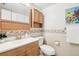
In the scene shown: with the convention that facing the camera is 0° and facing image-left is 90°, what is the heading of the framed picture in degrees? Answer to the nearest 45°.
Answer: approximately 45°

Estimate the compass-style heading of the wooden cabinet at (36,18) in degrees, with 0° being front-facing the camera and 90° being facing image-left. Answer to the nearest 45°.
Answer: approximately 315°

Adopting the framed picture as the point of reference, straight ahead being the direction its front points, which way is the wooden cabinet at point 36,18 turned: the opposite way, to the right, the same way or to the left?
to the left

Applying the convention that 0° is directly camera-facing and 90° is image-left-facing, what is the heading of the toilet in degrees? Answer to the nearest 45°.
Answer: approximately 315°
